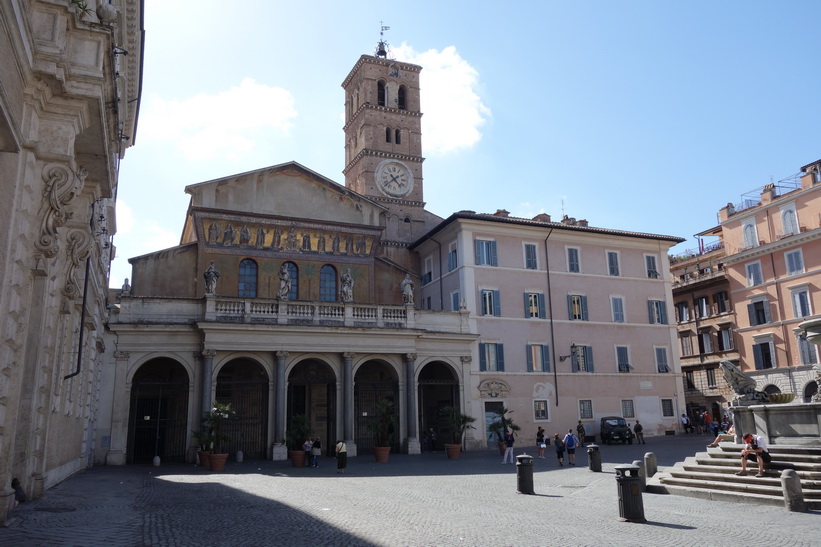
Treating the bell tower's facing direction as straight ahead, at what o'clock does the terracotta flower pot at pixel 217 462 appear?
The terracotta flower pot is roughly at 2 o'clock from the bell tower.

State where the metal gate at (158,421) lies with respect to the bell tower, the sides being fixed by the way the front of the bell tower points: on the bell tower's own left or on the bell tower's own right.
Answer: on the bell tower's own right

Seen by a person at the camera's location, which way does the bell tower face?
facing the viewer and to the right of the viewer

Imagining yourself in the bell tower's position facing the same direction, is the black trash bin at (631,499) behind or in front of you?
in front

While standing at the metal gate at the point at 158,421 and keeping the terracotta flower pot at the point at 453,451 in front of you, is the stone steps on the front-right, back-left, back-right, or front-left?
front-right

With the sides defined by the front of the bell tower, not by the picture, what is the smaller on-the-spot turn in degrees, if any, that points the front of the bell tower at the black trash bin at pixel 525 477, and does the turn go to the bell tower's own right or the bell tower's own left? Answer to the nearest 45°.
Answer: approximately 45° to the bell tower's own right

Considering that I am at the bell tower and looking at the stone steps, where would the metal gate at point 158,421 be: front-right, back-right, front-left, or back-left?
front-right
